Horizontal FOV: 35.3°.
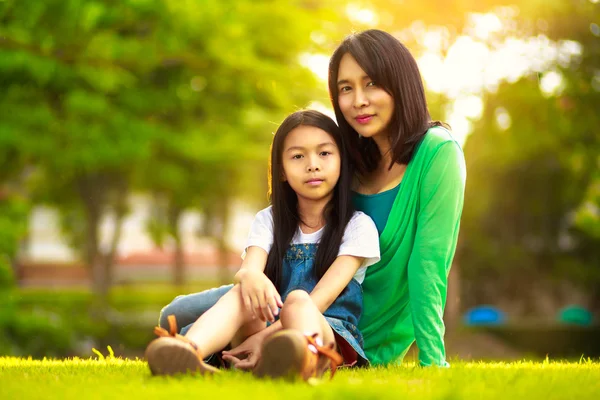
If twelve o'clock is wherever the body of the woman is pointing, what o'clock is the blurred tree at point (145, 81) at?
The blurred tree is roughly at 4 o'clock from the woman.

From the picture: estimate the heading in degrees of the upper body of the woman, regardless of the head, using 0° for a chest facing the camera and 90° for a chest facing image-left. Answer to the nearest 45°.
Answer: approximately 45°

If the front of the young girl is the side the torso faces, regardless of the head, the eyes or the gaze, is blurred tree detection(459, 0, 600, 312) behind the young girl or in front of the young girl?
behind

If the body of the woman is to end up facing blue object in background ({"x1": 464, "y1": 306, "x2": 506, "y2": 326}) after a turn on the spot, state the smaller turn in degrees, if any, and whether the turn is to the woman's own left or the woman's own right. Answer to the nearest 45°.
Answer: approximately 135° to the woman's own right
